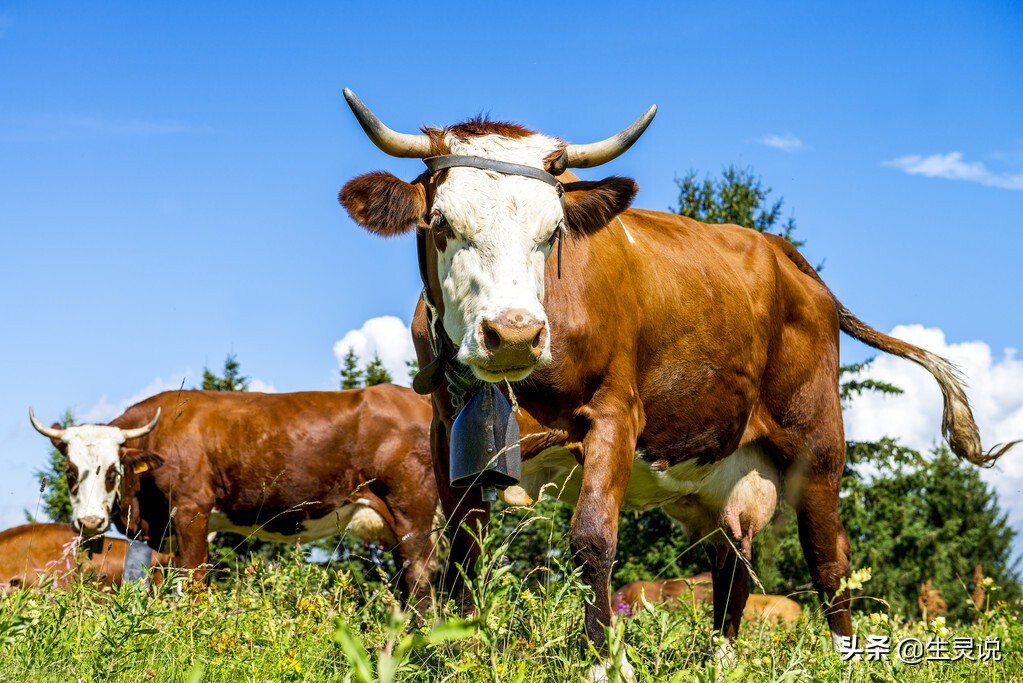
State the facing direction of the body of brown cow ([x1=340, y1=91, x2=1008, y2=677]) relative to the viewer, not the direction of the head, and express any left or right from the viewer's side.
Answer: facing the viewer and to the left of the viewer

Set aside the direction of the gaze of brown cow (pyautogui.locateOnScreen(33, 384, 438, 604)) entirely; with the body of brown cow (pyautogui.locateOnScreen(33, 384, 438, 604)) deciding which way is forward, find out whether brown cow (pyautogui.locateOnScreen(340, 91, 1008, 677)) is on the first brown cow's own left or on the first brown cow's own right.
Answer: on the first brown cow's own left

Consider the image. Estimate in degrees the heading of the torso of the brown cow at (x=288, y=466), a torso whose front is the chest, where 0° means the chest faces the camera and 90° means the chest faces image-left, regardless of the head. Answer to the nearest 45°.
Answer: approximately 90°

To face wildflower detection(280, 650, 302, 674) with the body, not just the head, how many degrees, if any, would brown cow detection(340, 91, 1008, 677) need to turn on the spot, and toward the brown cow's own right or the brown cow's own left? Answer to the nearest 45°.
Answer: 0° — it already faces it

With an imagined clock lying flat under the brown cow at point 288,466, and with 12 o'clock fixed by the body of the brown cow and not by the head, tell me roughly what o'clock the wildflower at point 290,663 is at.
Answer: The wildflower is roughly at 9 o'clock from the brown cow.

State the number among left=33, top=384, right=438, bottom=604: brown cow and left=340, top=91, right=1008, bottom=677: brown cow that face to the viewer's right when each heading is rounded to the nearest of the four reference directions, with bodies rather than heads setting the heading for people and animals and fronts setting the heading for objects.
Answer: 0

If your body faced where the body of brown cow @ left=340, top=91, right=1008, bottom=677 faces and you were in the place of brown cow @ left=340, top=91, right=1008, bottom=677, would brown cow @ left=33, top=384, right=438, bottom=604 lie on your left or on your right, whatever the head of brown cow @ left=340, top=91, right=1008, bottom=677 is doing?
on your right

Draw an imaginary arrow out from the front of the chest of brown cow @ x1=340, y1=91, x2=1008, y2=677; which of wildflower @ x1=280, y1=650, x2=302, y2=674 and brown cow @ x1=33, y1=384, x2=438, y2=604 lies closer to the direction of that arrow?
the wildflower
